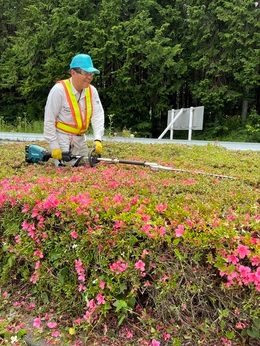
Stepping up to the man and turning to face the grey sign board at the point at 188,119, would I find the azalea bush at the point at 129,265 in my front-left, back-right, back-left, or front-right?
back-right

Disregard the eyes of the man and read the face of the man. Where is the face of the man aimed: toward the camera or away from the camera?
toward the camera

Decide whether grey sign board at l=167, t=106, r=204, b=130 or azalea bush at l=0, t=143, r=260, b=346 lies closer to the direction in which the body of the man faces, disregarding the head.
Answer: the azalea bush

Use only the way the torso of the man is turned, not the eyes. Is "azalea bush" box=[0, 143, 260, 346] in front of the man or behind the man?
in front

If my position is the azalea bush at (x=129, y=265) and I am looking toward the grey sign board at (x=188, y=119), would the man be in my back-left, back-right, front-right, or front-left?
front-left

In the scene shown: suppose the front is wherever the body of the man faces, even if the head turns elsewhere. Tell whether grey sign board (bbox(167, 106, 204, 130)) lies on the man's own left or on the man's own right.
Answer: on the man's own left
